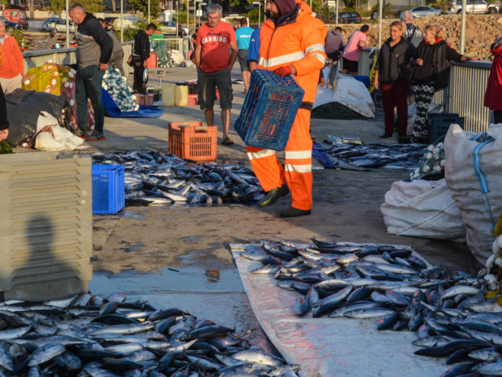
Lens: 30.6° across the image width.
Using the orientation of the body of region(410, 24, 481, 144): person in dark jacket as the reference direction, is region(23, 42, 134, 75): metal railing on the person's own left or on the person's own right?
on the person's own right

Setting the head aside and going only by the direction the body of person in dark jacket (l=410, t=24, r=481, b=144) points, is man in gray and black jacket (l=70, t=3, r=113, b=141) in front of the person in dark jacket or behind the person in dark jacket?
in front

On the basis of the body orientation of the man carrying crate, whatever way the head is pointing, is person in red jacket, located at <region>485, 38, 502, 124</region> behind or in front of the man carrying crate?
behind

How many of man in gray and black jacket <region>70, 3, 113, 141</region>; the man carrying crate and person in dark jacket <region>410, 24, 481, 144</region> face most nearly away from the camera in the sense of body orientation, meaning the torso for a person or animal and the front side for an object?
0

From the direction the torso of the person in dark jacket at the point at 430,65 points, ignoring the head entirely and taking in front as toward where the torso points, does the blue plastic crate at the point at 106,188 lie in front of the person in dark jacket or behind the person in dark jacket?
in front

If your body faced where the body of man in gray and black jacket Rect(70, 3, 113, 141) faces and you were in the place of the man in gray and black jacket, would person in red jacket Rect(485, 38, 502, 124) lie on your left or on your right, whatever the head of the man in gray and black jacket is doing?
on your left

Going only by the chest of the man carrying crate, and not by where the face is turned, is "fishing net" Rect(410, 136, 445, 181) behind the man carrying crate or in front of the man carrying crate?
behind

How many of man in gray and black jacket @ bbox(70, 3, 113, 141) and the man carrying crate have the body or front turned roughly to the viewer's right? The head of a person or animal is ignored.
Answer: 0

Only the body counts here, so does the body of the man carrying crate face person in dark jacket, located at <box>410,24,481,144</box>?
no

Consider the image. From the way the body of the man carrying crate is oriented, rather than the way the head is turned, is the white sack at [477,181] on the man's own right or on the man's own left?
on the man's own left

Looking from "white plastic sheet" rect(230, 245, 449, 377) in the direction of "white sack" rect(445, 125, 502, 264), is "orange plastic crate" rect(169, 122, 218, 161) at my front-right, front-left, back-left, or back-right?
front-left

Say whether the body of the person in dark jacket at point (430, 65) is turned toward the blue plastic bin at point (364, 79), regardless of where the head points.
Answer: no

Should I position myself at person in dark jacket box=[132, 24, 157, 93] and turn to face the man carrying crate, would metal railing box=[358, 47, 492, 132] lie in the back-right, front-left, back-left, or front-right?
front-left

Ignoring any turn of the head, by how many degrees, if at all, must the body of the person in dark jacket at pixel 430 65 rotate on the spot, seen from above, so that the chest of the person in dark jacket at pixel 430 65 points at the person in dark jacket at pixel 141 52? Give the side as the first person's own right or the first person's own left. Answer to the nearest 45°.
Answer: approximately 90° to the first person's own right

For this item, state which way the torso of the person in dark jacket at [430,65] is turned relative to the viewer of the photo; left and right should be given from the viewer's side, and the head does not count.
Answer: facing the viewer and to the left of the viewer
